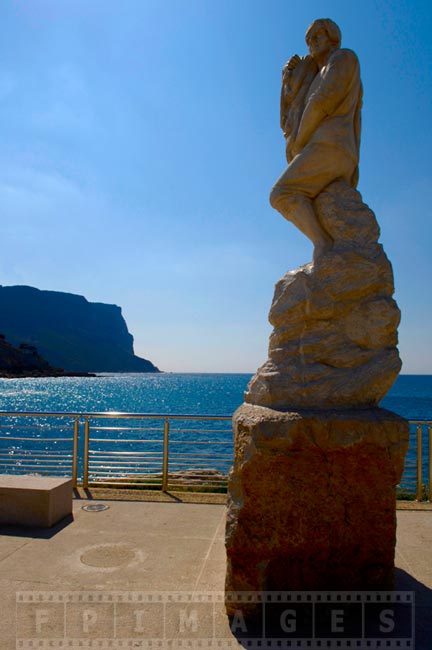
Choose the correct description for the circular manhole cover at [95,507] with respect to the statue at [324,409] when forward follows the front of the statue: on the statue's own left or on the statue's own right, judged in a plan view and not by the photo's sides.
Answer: on the statue's own right

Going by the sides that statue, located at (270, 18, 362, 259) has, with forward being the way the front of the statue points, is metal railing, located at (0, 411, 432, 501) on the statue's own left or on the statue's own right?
on the statue's own right

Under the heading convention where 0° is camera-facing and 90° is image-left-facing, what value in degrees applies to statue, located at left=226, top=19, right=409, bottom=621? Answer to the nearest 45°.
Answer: approximately 45°
